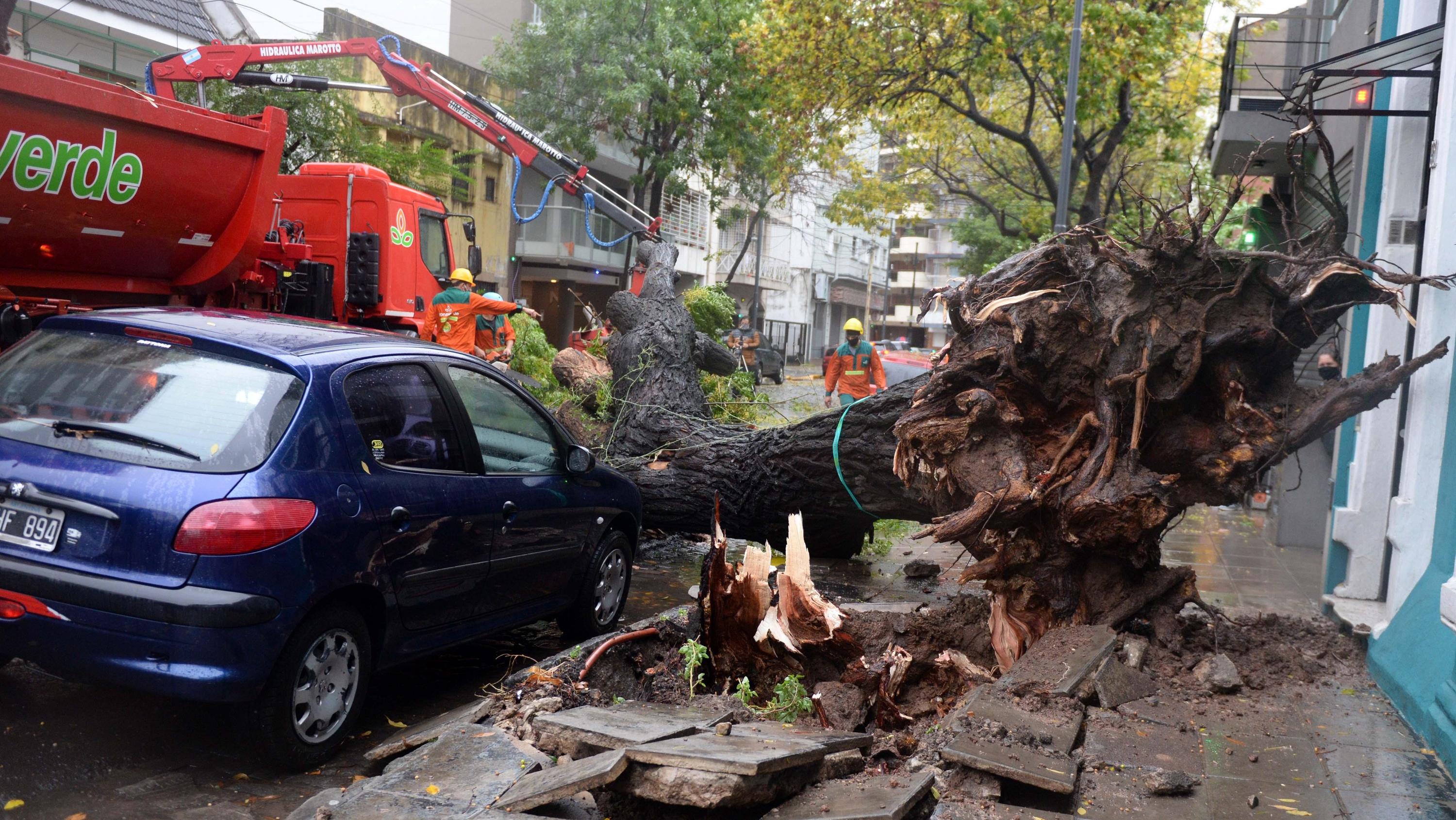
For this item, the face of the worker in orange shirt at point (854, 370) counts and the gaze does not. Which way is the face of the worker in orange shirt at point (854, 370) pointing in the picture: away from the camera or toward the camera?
toward the camera

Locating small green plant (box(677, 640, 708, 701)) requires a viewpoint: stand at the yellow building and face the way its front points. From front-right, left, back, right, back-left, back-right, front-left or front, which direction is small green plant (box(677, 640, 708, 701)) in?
front-right

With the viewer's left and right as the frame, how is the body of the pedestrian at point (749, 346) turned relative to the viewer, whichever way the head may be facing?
facing the viewer

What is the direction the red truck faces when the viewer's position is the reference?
facing away from the viewer and to the right of the viewer

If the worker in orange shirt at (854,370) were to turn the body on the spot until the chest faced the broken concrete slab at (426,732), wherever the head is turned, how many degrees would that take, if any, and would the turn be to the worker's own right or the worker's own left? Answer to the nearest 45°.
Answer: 0° — they already face it

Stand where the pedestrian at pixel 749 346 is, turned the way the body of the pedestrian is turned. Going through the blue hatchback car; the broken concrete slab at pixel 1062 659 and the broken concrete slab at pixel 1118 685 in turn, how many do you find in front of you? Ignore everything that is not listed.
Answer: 3

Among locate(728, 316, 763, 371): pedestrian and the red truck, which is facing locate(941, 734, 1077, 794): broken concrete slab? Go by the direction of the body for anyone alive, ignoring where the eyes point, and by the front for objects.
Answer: the pedestrian

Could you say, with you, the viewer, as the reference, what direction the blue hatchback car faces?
facing away from the viewer and to the right of the viewer

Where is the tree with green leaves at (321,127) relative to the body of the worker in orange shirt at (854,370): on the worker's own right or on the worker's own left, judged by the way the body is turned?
on the worker's own right

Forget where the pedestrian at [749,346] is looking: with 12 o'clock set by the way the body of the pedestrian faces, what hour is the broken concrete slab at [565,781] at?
The broken concrete slab is roughly at 12 o'clock from the pedestrian.

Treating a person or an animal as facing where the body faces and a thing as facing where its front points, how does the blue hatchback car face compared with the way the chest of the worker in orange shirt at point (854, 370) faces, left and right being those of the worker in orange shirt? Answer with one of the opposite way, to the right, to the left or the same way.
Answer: the opposite way

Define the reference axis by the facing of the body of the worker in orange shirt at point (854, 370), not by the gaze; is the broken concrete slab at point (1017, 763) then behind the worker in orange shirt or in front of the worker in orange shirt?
in front

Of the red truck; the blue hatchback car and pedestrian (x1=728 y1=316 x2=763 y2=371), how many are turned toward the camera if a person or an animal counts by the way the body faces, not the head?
1

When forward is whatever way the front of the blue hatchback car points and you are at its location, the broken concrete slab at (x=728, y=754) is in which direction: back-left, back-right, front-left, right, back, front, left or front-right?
right

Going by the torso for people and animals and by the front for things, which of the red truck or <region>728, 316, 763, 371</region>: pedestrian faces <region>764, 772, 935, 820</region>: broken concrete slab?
the pedestrian

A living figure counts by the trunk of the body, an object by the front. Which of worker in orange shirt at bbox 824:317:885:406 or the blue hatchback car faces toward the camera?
the worker in orange shirt

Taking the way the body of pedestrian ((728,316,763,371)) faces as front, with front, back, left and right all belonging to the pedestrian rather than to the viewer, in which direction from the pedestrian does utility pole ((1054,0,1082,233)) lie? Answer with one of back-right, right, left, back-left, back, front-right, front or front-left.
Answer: front

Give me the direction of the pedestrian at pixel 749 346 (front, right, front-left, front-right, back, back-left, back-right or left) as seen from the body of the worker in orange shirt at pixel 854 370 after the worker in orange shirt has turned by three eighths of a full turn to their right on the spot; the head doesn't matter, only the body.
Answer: front-right

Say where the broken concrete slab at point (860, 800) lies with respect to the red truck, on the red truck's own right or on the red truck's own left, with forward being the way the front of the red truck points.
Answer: on the red truck's own right
